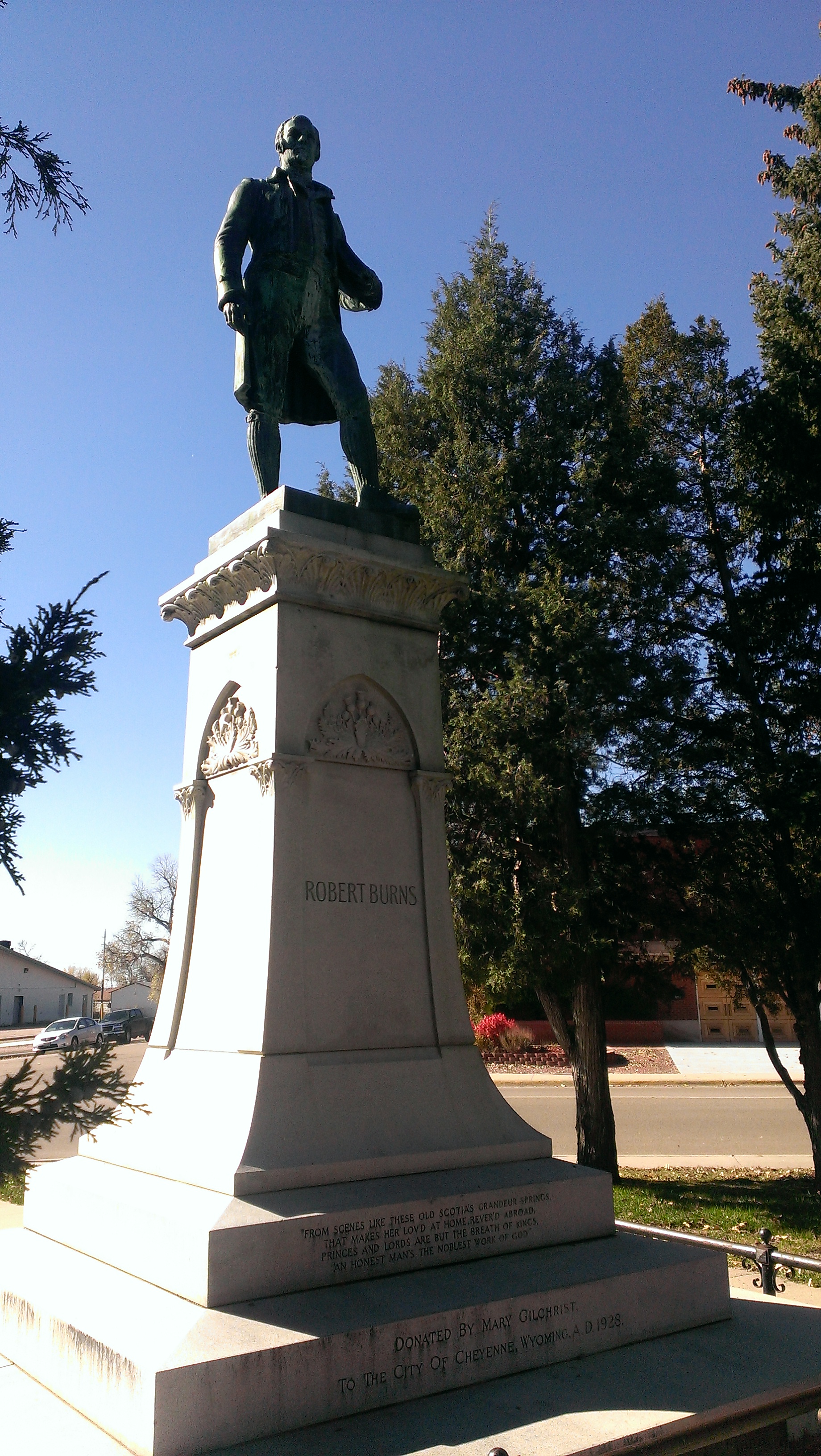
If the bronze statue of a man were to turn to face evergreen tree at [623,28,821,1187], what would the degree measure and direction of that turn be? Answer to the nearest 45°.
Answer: approximately 90° to its left

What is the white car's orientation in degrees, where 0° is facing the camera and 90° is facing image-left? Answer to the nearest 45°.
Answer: approximately 45°

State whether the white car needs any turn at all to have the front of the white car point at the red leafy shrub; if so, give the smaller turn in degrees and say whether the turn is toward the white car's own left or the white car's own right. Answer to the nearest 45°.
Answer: approximately 90° to the white car's own left

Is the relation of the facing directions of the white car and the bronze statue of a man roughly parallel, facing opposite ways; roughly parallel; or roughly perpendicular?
roughly perpendicular

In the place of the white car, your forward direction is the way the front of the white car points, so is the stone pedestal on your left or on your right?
on your left

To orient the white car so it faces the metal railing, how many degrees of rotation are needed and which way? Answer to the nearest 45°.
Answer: approximately 45° to its left

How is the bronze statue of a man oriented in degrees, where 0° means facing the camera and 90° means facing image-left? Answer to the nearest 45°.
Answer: approximately 315°

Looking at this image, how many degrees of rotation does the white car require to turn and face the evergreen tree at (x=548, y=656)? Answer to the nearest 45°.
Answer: approximately 45° to its left

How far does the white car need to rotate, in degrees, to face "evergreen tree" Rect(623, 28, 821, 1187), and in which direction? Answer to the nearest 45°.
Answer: approximately 45° to its left

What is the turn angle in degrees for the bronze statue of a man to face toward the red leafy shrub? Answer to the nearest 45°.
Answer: approximately 135° to its left
